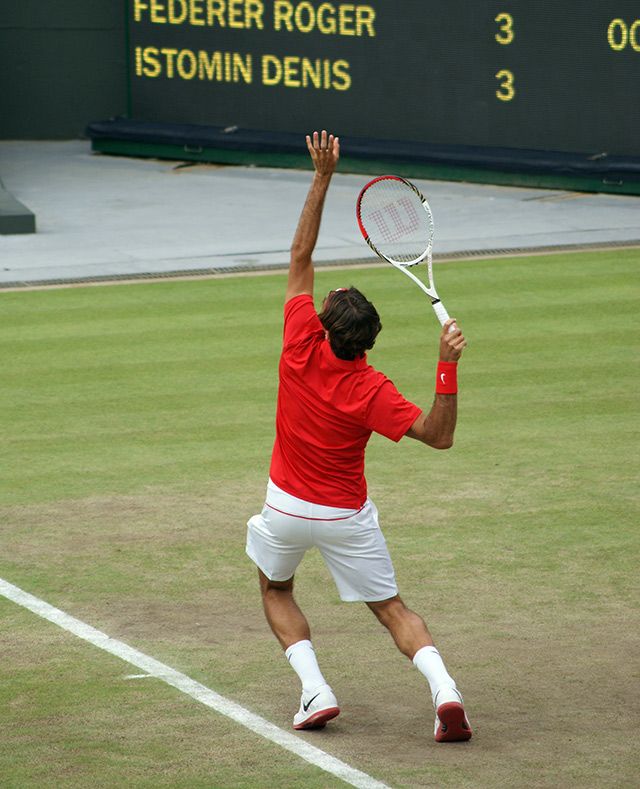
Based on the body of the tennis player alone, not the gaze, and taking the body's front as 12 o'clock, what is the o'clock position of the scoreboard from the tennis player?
The scoreboard is roughly at 12 o'clock from the tennis player.

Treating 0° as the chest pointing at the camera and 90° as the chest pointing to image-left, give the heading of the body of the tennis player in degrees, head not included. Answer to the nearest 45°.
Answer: approximately 180°
